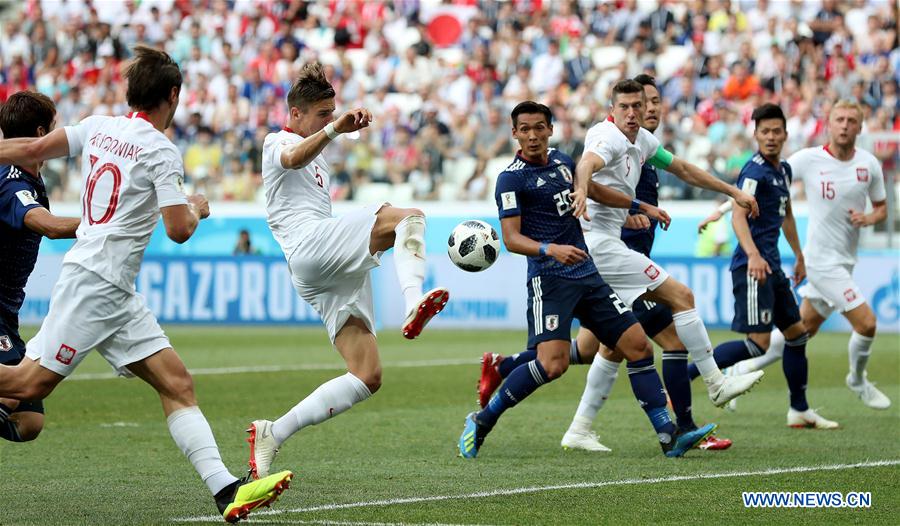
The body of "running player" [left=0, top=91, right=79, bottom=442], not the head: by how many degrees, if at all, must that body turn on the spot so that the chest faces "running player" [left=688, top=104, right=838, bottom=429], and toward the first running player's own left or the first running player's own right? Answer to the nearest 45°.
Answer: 0° — they already face them

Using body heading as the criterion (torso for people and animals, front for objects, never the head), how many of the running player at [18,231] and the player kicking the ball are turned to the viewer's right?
2

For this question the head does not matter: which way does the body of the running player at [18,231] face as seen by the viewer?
to the viewer's right

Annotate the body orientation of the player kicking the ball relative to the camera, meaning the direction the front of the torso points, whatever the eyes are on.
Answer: to the viewer's right

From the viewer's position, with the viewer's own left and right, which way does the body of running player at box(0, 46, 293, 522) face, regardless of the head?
facing away from the viewer and to the right of the viewer

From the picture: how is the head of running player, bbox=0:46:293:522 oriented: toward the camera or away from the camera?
away from the camera
